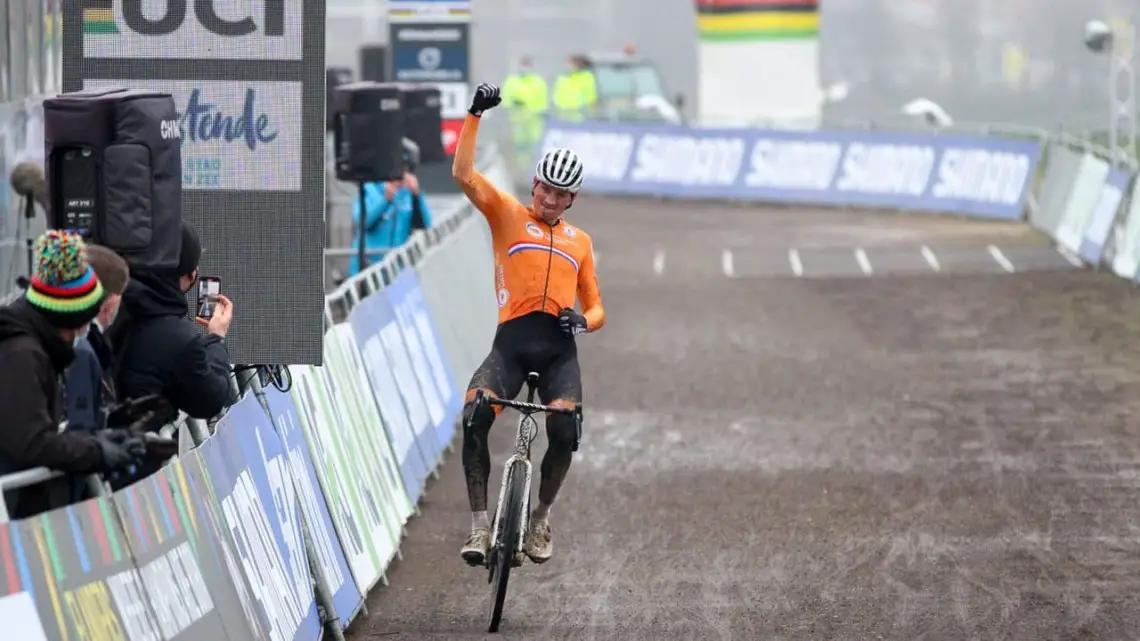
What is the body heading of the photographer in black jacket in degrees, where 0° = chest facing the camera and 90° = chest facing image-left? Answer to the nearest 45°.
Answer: approximately 225°

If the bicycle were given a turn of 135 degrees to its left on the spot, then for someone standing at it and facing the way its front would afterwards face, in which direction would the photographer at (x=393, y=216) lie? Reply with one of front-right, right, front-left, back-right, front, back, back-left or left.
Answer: front-left

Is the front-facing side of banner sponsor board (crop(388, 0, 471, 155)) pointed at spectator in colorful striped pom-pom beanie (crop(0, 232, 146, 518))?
yes

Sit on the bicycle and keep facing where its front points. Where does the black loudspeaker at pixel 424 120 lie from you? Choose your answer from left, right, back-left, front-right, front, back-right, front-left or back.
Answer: back

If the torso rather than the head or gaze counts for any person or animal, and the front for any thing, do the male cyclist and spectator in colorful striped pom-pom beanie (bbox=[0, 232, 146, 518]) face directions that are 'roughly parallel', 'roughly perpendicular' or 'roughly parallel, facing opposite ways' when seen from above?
roughly perpendicular

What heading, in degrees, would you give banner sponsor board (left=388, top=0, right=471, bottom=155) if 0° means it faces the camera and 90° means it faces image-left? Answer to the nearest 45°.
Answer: approximately 0°

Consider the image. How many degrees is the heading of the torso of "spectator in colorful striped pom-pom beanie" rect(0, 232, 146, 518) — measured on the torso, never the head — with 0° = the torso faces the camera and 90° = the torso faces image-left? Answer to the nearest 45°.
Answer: approximately 270°

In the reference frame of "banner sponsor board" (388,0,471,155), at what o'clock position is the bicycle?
The bicycle is roughly at 12 o'clock from the banner sponsor board.

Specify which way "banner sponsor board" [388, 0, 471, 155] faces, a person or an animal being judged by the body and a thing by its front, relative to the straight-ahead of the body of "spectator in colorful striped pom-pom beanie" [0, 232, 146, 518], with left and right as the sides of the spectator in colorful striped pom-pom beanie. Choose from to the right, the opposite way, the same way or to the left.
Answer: to the right

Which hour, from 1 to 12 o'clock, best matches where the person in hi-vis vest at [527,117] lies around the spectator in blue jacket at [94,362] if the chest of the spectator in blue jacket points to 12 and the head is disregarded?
The person in hi-vis vest is roughly at 11 o'clock from the spectator in blue jacket.

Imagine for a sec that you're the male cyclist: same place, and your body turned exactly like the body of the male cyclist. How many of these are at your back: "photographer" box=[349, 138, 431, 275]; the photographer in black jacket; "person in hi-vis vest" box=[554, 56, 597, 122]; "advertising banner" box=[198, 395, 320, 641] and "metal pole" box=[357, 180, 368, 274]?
3
